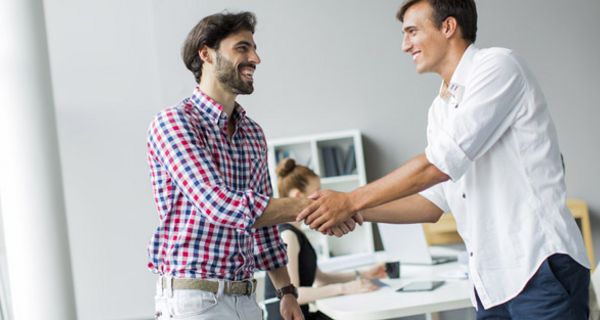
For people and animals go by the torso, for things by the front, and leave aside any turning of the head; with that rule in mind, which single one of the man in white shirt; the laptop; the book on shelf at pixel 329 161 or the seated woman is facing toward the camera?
the book on shelf

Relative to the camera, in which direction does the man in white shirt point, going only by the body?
to the viewer's left

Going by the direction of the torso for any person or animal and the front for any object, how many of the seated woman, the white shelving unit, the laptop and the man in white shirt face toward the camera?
1

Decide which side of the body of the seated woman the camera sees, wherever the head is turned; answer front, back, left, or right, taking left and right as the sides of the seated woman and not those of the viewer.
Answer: right

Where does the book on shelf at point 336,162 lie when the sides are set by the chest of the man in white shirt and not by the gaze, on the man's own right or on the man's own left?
on the man's own right

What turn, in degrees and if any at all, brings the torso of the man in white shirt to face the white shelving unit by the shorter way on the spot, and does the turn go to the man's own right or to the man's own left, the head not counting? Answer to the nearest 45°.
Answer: approximately 90° to the man's own right

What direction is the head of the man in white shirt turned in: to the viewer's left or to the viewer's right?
to the viewer's left

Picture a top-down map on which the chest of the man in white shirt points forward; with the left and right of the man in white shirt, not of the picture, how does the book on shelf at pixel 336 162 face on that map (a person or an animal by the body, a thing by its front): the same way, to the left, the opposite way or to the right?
to the left

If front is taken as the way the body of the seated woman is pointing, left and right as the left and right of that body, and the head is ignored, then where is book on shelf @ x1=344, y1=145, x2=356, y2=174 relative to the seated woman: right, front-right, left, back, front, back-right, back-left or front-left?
left

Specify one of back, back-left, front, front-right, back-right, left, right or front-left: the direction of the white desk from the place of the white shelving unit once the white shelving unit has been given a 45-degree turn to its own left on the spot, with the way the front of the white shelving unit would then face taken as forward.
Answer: front-right

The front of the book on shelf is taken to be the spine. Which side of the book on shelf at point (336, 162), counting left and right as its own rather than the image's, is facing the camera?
front

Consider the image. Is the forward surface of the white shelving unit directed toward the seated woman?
yes

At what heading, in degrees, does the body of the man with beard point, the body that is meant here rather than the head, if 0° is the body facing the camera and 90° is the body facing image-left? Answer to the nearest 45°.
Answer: approximately 315°
